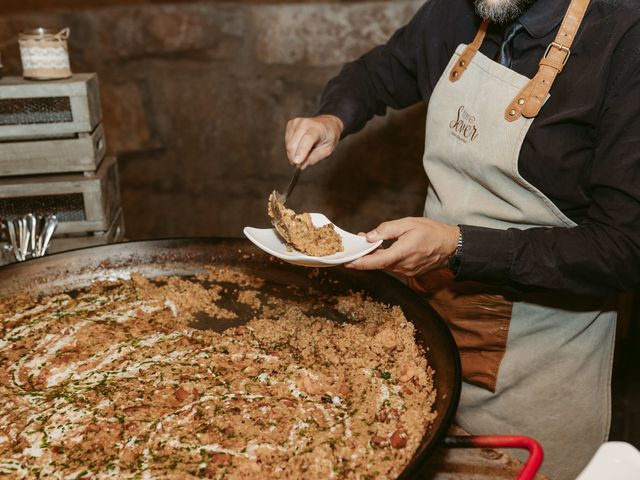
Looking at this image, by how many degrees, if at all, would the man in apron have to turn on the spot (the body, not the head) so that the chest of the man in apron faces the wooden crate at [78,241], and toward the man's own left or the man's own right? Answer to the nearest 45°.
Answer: approximately 45° to the man's own right

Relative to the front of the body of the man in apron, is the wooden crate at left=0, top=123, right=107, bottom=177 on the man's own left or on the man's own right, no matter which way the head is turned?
on the man's own right

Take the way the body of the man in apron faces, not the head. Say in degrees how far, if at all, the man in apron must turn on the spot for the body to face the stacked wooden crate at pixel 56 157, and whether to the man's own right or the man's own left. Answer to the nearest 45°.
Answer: approximately 45° to the man's own right

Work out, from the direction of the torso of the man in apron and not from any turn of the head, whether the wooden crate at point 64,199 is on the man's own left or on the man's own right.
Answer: on the man's own right

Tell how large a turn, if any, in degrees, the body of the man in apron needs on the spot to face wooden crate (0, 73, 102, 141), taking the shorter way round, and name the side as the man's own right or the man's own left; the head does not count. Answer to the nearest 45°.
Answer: approximately 45° to the man's own right

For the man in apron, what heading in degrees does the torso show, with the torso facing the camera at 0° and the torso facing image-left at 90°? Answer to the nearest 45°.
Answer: approximately 45°
